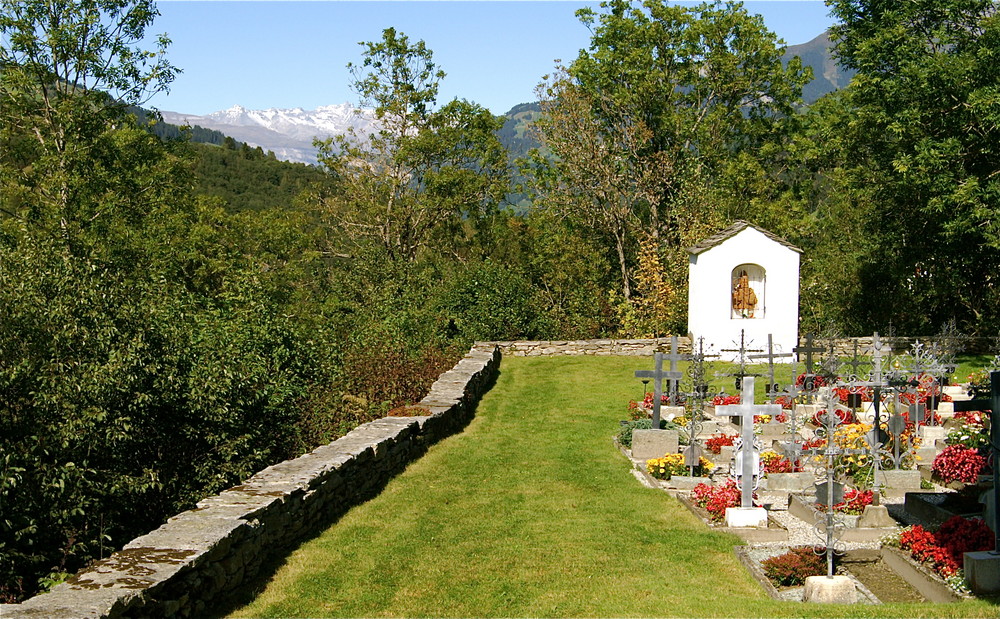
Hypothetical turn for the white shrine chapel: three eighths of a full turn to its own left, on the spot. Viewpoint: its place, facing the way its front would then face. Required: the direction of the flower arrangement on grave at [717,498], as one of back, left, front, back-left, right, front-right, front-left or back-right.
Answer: back-right

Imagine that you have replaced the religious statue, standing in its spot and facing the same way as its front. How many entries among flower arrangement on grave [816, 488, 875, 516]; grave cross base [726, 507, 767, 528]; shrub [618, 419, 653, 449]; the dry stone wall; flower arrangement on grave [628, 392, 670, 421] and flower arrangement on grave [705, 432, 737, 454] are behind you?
0

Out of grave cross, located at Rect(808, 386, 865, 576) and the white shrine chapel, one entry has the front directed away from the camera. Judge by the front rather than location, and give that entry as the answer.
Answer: the grave cross

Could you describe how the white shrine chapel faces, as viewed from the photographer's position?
facing the viewer

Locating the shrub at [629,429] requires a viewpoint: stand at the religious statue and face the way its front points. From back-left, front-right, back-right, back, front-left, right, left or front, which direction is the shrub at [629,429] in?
front

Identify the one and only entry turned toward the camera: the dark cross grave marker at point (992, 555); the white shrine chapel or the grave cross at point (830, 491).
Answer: the white shrine chapel

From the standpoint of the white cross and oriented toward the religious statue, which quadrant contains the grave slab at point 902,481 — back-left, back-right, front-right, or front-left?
front-right

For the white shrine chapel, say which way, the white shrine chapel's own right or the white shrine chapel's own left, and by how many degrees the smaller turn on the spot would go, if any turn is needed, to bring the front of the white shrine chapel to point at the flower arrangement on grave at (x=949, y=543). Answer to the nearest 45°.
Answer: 0° — it already faces it

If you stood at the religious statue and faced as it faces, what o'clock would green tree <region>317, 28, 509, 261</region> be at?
The green tree is roughly at 4 o'clock from the religious statue.

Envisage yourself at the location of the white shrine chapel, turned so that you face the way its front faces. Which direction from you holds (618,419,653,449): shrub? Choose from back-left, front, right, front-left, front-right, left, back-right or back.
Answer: front

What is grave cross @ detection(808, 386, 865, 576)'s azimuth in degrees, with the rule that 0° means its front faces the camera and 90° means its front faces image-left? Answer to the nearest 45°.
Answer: approximately 180°

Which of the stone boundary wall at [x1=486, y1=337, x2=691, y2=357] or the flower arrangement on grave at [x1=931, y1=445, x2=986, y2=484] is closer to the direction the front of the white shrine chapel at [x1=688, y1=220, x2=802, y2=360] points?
the flower arrangement on grave

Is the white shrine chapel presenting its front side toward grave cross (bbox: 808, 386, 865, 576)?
yes

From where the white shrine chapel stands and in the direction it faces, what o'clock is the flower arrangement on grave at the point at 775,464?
The flower arrangement on grave is roughly at 12 o'clock from the white shrine chapel.

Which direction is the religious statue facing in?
toward the camera
